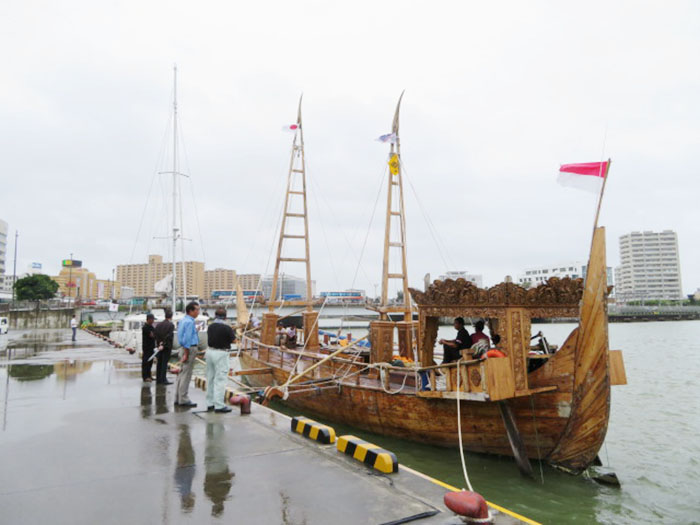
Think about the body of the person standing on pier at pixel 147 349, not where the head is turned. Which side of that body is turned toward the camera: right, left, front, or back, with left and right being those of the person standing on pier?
right

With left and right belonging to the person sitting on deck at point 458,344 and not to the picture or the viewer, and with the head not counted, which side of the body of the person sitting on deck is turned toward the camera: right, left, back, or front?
left

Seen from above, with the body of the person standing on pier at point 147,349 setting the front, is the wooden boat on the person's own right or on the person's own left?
on the person's own right
